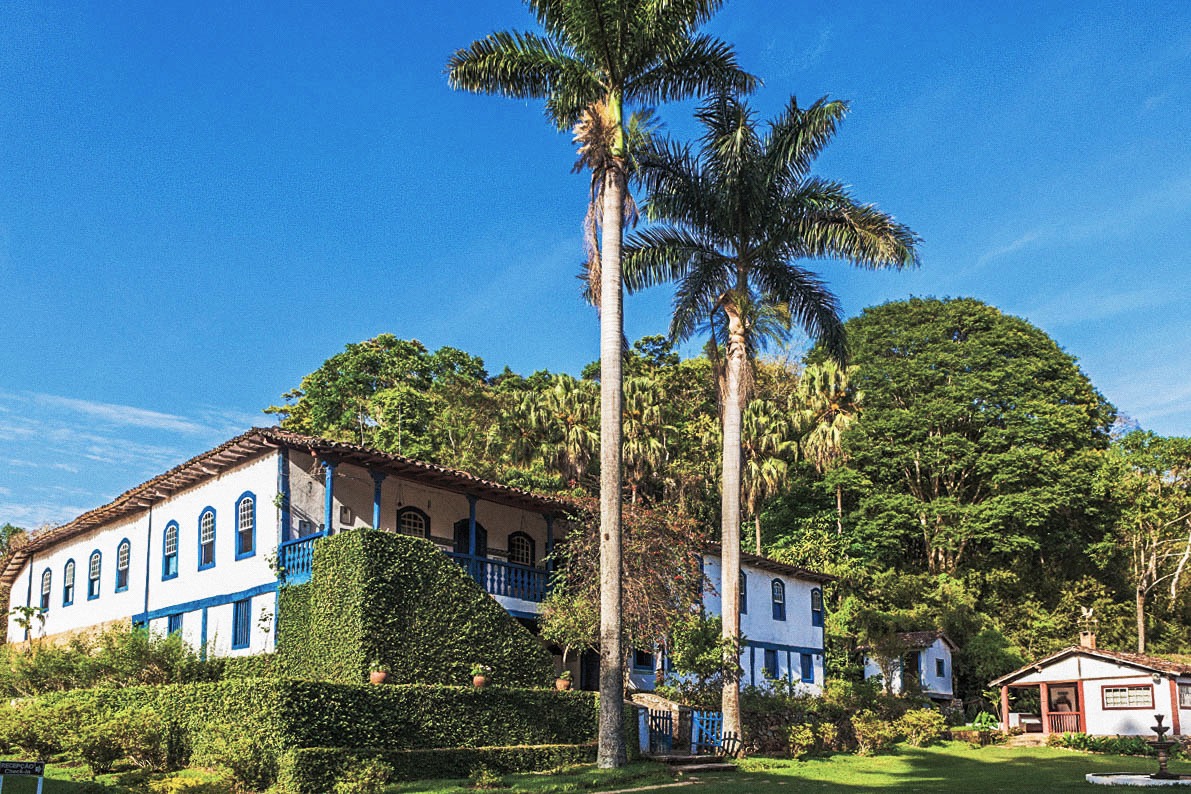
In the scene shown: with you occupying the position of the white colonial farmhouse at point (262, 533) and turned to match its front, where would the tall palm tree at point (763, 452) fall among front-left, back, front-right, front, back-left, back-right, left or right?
left

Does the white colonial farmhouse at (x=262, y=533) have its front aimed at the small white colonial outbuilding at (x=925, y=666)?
no

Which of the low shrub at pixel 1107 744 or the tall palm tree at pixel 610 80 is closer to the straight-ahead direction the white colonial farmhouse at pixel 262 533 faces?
the tall palm tree

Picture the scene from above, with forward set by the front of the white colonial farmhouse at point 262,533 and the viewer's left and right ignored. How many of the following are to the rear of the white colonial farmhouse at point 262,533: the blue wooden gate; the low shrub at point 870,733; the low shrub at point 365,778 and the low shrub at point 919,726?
0

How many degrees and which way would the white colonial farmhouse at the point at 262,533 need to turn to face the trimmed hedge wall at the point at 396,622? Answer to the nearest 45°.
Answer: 0° — it already faces it

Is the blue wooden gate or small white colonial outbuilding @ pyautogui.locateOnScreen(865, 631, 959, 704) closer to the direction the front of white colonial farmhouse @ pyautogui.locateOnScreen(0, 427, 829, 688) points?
the blue wooden gate

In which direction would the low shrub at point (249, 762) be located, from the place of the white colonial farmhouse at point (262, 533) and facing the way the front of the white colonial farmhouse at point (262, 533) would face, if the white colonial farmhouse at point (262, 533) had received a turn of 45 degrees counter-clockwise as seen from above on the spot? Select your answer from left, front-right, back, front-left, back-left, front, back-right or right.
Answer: right

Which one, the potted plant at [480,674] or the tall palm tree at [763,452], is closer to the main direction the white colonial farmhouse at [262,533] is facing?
the potted plant

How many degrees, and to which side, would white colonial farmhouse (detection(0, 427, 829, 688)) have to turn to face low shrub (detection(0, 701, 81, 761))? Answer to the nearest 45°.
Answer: approximately 90° to its right

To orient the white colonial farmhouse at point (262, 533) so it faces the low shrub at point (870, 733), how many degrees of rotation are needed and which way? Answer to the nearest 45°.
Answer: approximately 45° to its left

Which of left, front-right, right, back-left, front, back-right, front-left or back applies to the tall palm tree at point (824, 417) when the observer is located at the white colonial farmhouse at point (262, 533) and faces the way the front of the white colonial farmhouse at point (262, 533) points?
left

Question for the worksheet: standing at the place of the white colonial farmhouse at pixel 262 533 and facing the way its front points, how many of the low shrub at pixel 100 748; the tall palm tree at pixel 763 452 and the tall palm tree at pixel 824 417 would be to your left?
2

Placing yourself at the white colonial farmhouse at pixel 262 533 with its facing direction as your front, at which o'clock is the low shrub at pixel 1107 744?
The low shrub is roughly at 10 o'clock from the white colonial farmhouse.
